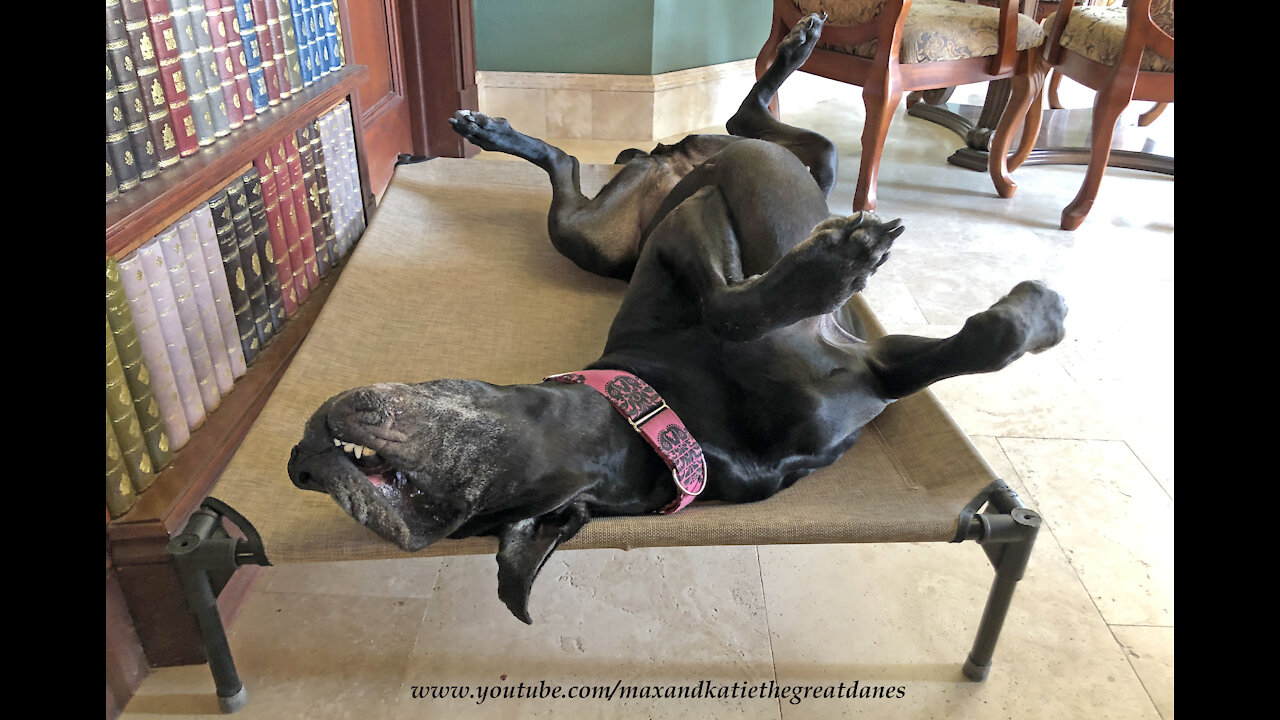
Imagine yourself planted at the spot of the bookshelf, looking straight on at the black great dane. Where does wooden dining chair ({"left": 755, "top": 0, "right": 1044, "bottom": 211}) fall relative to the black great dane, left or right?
left

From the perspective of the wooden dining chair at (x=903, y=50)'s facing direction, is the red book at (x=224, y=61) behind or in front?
behind

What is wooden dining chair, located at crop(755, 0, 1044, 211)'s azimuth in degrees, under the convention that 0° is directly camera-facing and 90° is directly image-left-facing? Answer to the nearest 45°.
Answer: approximately 225°

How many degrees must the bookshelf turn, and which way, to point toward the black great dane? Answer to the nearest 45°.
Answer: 0° — it already faces it

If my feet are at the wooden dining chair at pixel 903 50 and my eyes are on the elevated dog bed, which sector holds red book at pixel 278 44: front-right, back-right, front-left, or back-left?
front-right

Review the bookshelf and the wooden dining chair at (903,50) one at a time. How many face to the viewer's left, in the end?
0

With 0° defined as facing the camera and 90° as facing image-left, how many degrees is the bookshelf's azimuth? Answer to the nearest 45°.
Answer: approximately 315°

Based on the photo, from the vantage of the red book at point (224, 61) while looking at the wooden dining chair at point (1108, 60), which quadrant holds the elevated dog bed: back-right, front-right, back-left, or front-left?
front-right
